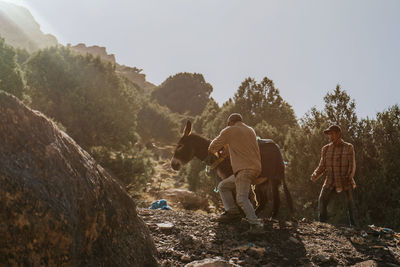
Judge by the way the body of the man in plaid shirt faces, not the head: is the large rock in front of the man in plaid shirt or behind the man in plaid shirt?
in front

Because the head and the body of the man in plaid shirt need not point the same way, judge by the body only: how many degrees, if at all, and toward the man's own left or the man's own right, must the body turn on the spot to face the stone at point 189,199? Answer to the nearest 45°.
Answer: approximately 90° to the man's own right

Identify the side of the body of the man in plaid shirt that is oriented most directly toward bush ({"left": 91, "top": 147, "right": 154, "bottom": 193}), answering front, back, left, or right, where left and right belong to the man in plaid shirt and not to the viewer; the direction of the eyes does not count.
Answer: right

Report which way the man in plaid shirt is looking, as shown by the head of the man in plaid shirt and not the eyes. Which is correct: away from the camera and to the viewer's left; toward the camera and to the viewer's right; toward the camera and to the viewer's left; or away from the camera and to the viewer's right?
toward the camera and to the viewer's left

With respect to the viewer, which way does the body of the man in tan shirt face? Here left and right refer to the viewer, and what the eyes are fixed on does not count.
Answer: facing away from the viewer and to the left of the viewer

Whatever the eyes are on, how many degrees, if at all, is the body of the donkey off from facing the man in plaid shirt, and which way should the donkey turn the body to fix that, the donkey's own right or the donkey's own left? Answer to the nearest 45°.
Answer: approximately 180°

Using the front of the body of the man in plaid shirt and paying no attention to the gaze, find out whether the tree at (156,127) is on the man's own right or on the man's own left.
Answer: on the man's own right

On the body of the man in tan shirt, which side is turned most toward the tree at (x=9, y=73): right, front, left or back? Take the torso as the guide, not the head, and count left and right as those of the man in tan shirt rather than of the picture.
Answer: front

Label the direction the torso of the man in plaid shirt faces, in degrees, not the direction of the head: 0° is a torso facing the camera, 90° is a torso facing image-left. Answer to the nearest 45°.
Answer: approximately 45°

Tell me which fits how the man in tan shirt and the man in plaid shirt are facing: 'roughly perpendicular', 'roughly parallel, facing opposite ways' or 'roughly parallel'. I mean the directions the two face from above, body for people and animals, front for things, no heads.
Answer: roughly perpendicular

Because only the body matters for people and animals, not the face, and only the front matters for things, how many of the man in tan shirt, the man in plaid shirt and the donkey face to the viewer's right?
0

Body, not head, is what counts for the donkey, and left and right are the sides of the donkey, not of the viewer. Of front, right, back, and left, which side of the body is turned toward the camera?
left

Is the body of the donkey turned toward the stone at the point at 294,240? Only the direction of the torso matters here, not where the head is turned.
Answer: no

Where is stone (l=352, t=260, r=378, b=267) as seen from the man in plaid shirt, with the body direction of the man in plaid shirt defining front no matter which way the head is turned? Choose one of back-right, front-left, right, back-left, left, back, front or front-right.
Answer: front-left
